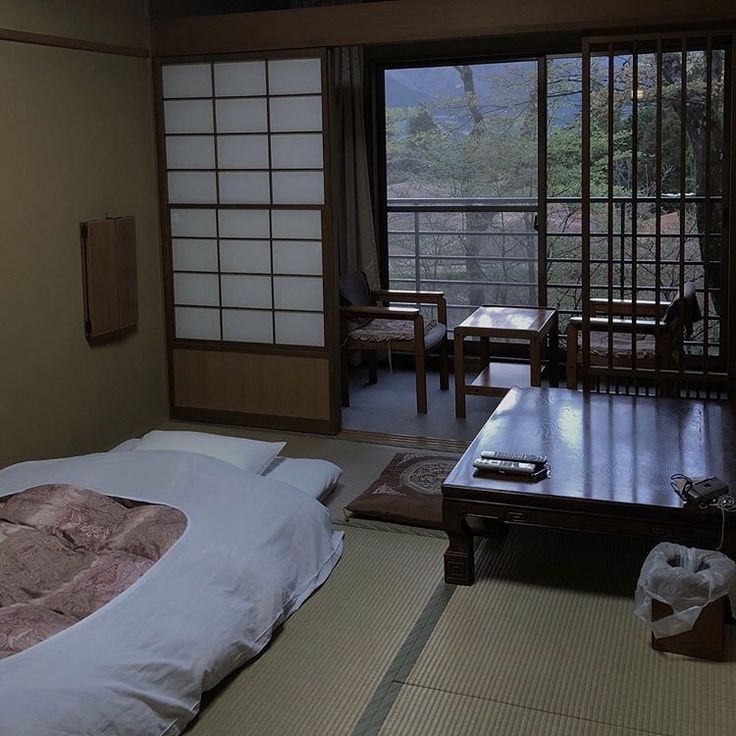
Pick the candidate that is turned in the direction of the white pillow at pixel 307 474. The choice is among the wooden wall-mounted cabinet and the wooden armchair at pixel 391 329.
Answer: the wooden wall-mounted cabinet

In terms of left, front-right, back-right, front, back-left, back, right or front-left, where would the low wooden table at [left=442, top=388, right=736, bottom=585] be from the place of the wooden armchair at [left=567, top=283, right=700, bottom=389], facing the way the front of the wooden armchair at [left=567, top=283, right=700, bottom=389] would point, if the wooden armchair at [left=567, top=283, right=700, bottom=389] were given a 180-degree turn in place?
right

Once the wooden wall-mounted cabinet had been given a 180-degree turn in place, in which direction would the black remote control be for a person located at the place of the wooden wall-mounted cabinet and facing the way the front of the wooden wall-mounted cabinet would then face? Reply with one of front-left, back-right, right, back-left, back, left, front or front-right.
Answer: back

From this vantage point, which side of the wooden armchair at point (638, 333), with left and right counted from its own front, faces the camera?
left

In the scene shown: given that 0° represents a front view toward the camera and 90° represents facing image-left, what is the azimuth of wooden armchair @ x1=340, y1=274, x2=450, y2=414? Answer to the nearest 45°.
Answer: approximately 270°

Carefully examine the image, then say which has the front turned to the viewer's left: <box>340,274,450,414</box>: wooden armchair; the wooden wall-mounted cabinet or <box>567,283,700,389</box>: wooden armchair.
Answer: <box>567,283,700,389</box>: wooden armchair

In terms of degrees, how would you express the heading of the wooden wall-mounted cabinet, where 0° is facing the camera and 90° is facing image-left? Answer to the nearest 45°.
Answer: approximately 315°

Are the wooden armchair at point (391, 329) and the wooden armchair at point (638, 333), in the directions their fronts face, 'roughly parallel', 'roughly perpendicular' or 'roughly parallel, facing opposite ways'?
roughly parallel, facing opposite ways

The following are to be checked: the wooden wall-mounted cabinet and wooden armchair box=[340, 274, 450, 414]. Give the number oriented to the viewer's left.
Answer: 0

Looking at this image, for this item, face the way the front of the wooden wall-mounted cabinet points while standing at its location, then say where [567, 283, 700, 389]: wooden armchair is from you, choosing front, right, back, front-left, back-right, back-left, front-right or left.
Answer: front-left

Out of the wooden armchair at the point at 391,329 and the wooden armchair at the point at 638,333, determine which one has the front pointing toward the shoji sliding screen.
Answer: the wooden armchair at the point at 638,333

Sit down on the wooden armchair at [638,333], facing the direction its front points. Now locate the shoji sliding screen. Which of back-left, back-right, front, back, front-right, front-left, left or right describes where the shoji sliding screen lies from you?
front

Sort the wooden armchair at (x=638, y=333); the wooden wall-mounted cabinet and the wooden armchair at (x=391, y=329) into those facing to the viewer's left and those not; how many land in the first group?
1

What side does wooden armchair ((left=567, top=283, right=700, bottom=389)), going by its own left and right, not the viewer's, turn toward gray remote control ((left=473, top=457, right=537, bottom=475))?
left
